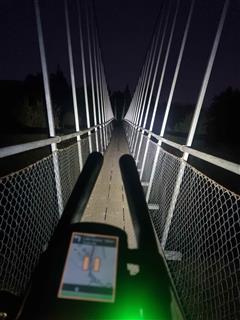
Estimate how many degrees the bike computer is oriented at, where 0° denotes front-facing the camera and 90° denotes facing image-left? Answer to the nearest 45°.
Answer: approximately 0°
